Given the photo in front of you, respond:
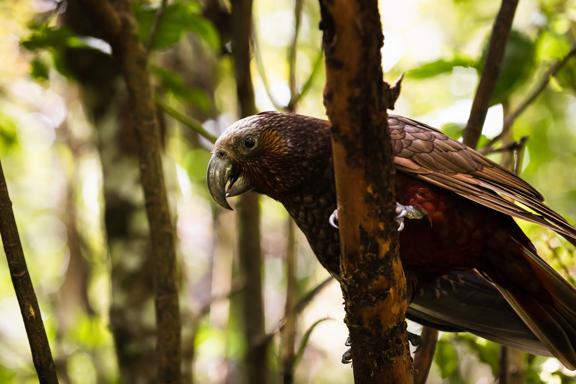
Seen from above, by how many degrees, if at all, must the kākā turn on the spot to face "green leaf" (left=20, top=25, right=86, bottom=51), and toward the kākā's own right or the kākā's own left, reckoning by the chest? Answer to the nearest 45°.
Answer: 0° — it already faces it

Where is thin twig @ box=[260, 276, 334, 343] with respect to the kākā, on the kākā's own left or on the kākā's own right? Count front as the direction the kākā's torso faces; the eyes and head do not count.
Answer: on the kākā's own right

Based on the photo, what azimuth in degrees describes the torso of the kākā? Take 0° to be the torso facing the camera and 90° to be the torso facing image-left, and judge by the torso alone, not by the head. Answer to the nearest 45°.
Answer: approximately 90°

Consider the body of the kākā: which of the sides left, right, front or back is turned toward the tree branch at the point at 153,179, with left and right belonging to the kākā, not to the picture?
front

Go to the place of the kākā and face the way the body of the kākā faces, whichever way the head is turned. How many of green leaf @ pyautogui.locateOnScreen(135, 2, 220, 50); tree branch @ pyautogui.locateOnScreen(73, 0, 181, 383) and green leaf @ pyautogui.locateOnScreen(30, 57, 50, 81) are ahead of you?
3

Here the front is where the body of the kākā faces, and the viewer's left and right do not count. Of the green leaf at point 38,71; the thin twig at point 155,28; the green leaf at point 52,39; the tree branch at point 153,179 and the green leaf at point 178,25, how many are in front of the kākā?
5

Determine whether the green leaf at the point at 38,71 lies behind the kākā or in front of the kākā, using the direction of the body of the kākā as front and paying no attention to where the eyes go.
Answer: in front
